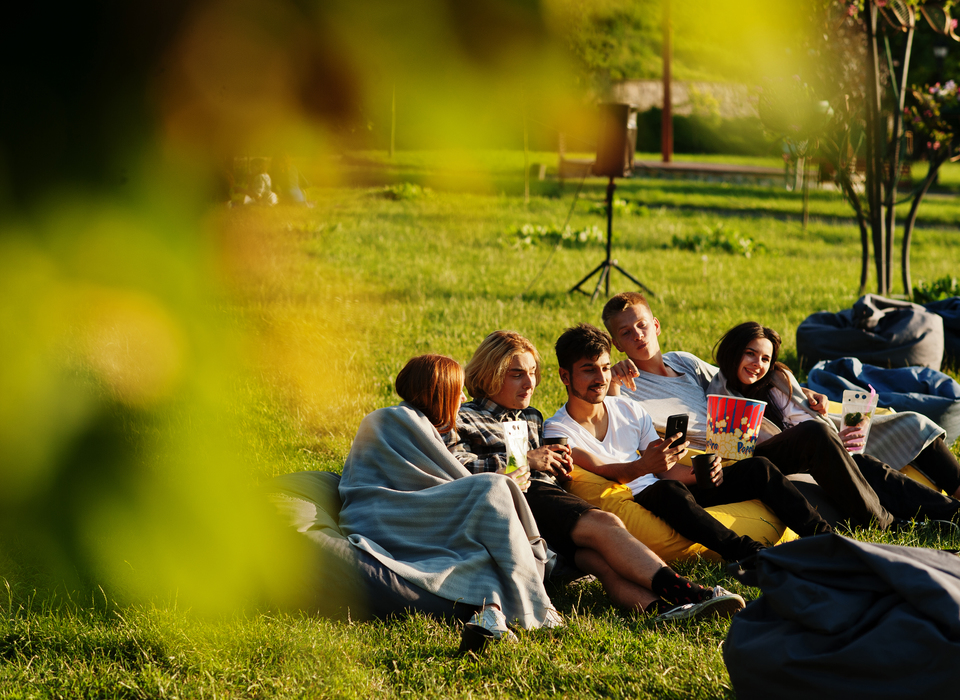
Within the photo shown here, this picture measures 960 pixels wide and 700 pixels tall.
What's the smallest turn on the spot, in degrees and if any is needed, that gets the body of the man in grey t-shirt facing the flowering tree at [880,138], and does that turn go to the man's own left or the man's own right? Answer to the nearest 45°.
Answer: approximately 135° to the man's own left

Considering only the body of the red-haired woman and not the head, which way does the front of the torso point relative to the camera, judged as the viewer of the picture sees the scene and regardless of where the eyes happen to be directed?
to the viewer's right

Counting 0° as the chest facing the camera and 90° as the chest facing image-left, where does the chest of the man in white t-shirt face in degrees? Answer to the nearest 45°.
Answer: approximately 315°

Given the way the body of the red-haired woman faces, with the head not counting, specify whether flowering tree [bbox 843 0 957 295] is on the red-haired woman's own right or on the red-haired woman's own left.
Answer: on the red-haired woman's own left

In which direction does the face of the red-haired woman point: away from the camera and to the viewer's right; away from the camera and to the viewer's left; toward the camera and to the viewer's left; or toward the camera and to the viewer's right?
away from the camera and to the viewer's right

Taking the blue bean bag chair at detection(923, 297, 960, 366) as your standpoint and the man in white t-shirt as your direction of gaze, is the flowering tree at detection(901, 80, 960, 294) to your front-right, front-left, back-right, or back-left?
back-right

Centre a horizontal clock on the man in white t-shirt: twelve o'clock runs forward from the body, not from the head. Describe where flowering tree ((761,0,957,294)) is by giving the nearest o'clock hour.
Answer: The flowering tree is roughly at 8 o'clock from the man in white t-shirt.

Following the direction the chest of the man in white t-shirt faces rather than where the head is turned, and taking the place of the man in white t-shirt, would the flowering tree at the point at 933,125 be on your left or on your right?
on your left
